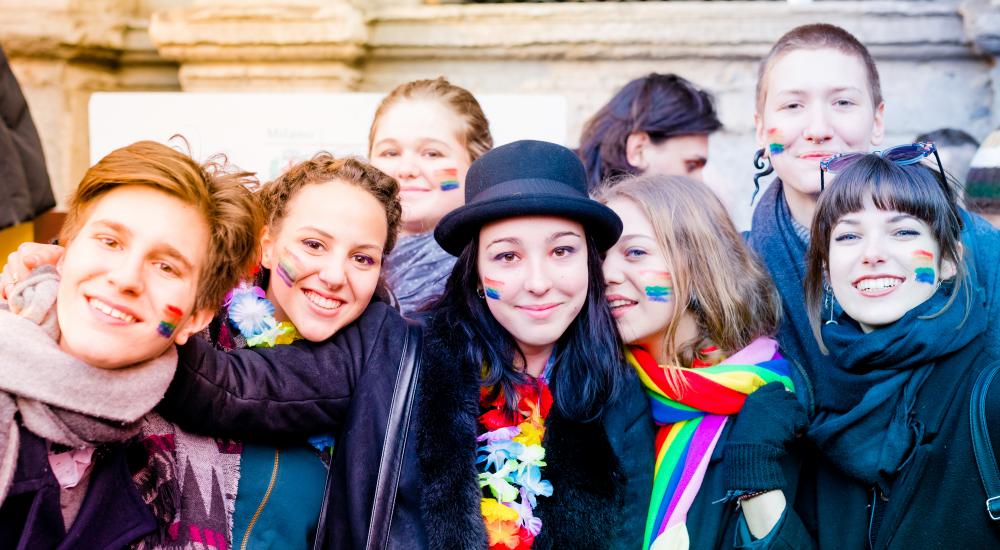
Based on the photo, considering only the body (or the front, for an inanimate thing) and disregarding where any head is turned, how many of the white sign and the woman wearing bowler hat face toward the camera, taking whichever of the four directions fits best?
2

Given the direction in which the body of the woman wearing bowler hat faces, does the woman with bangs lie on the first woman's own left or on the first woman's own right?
on the first woman's own left

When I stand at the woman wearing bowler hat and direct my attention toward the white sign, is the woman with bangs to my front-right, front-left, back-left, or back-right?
back-right

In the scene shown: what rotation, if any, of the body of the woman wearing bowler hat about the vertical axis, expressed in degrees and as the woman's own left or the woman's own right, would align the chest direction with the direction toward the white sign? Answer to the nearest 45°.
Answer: approximately 135° to the woman's own right

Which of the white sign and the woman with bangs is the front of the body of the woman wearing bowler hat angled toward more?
the woman with bangs

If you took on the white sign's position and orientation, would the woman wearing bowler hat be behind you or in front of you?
in front

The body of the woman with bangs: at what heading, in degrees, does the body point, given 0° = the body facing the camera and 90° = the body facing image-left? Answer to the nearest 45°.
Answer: approximately 45°

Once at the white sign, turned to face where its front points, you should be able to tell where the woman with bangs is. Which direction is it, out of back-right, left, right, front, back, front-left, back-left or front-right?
front-left

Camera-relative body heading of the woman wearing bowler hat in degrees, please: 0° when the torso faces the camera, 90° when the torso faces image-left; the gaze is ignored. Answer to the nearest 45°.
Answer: approximately 0°
